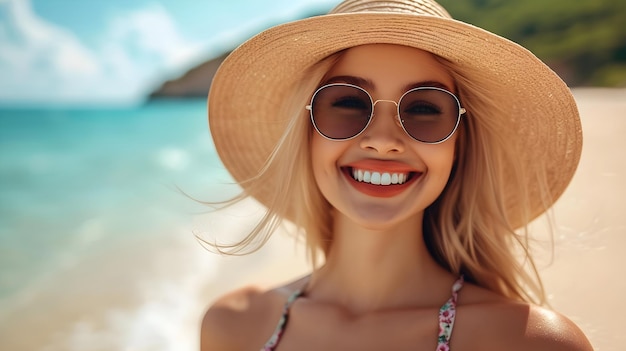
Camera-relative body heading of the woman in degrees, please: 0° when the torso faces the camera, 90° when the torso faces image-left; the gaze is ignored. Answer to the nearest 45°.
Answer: approximately 0°
